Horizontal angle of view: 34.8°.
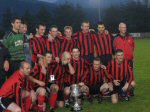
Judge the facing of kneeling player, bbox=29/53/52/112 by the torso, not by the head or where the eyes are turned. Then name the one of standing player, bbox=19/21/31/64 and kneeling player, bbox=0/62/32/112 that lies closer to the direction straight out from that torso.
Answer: the kneeling player

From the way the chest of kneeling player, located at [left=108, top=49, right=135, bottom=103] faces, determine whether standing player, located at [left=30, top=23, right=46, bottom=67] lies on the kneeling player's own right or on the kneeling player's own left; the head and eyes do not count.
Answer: on the kneeling player's own right

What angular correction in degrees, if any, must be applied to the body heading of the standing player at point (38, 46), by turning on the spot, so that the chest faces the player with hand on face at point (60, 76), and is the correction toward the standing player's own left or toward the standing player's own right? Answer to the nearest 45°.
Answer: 0° — they already face them
